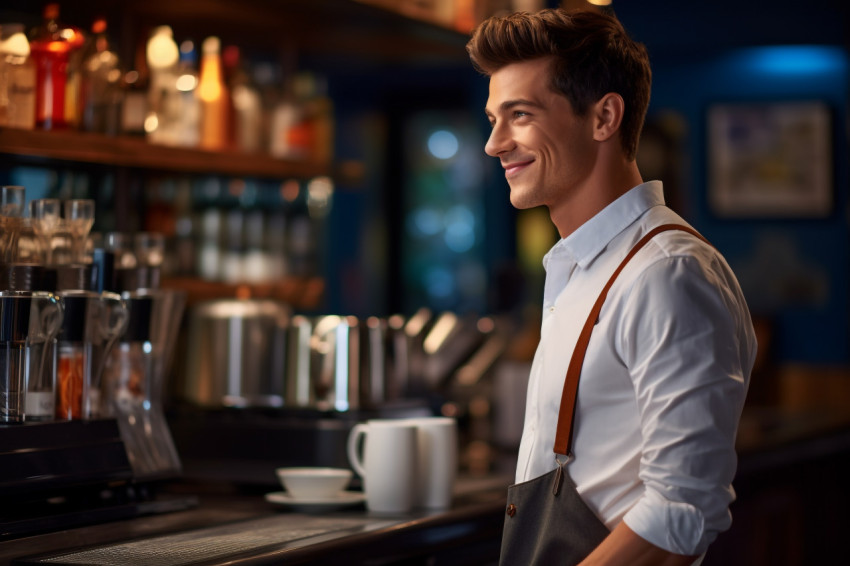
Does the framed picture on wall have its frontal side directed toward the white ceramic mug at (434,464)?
yes

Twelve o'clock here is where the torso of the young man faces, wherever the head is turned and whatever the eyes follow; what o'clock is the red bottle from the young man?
The red bottle is roughly at 1 o'clock from the young man.

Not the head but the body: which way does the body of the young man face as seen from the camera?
to the viewer's left

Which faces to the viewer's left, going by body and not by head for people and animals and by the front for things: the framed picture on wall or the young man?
the young man

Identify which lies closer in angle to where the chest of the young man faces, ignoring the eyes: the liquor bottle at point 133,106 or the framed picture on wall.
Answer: the liquor bottle

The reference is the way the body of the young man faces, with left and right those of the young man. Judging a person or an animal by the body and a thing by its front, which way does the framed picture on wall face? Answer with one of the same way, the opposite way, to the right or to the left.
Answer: to the left

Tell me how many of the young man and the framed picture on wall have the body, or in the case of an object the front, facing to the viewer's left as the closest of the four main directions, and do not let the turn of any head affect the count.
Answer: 1

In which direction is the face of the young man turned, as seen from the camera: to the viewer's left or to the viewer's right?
to the viewer's left

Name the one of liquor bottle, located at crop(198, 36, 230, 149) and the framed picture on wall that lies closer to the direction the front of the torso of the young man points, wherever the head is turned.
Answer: the liquor bottle
